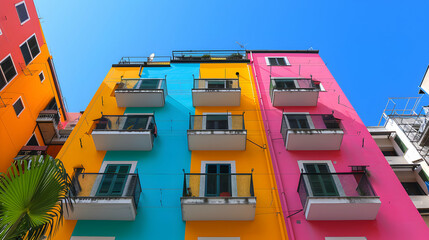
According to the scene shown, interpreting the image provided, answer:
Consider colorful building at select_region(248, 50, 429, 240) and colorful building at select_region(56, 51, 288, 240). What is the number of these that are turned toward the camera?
2

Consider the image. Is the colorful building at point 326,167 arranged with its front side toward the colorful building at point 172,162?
no

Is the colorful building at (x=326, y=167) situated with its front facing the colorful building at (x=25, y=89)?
no

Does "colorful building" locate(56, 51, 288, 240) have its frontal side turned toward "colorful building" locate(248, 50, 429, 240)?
no

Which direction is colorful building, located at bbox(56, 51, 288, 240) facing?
toward the camera

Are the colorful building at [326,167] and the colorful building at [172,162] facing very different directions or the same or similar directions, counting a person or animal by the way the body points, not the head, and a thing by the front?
same or similar directions
